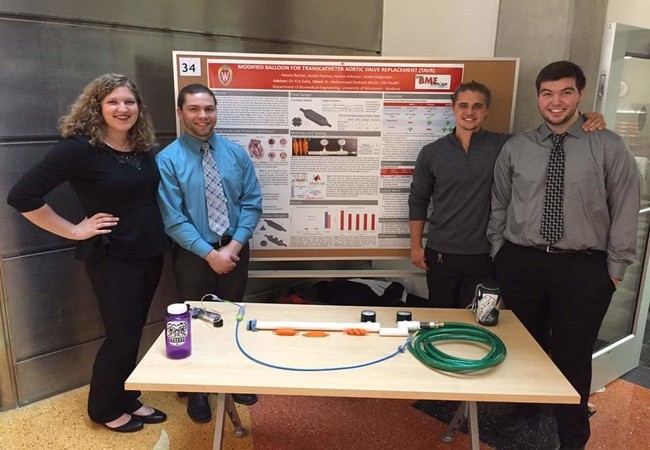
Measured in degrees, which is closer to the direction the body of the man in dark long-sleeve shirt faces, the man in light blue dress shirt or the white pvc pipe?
the white pvc pipe

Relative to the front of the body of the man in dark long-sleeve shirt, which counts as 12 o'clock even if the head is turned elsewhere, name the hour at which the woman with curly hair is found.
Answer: The woman with curly hair is roughly at 2 o'clock from the man in dark long-sleeve shirt.

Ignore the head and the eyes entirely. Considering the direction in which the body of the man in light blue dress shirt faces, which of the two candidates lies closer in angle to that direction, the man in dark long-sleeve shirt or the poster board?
the man in dark long-sleeve shirt

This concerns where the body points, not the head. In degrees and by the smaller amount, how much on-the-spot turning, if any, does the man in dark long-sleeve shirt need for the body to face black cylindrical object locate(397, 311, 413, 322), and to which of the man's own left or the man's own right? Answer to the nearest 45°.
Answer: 0° — they already face it

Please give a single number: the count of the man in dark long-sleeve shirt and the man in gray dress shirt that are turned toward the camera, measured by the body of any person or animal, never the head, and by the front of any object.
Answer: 2

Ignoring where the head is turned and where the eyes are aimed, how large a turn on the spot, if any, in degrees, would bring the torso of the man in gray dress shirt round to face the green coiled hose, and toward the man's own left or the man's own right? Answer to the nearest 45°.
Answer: approximately 45° to the man's own right
